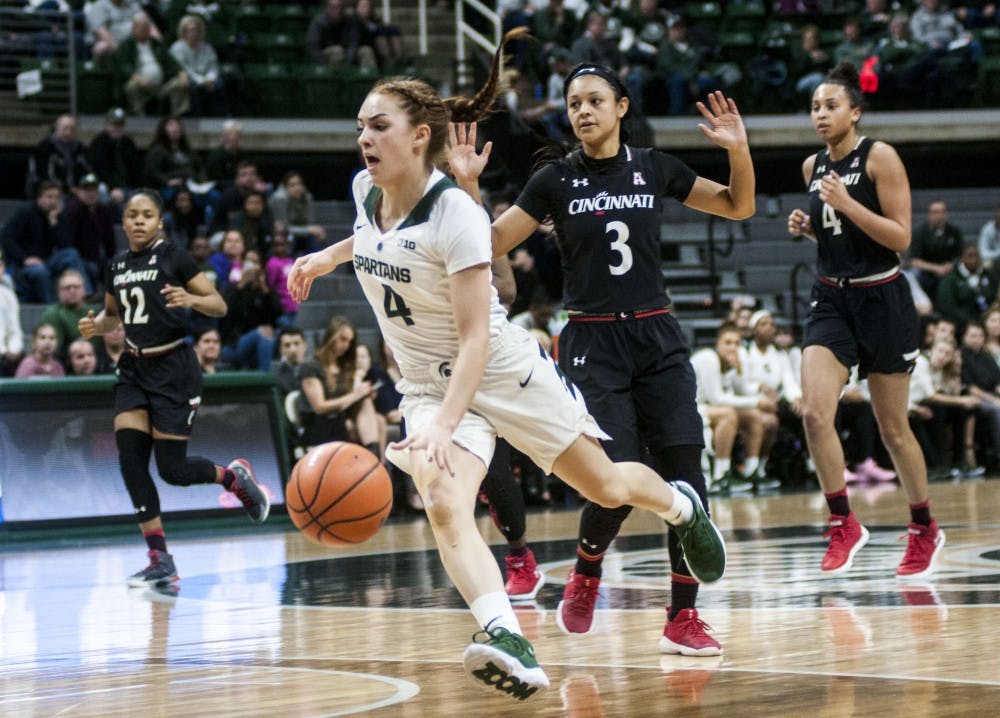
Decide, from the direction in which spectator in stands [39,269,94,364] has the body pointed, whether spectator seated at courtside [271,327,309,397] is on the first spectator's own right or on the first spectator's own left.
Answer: on the first spectator's own left

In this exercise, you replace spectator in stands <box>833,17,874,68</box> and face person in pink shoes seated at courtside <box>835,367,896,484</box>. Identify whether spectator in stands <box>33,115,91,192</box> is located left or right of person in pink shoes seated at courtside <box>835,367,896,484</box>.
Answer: right

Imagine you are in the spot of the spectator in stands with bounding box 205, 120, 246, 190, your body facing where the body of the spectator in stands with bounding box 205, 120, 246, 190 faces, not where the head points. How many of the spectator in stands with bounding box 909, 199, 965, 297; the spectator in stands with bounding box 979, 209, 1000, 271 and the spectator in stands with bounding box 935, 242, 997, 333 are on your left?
3

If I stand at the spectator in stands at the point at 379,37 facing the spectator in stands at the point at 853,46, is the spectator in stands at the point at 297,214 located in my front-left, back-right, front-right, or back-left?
back-right

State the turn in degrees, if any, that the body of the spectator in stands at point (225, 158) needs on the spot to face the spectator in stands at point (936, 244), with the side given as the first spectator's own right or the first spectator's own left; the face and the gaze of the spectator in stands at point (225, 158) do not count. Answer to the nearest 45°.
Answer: approximately 90° to the first spectator's own left

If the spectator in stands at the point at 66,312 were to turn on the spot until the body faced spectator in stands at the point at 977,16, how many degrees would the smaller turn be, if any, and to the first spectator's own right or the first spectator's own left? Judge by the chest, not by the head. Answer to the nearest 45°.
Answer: approximately 135° to the first spectator's own left

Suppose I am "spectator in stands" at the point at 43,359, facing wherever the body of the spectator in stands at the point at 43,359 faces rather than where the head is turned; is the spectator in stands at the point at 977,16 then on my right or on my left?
on my left

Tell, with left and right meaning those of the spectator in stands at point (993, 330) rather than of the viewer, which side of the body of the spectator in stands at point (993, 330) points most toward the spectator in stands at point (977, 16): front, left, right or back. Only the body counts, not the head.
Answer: back

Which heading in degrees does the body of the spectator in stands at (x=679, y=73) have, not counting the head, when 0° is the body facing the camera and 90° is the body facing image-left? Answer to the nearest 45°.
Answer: approximately 0°

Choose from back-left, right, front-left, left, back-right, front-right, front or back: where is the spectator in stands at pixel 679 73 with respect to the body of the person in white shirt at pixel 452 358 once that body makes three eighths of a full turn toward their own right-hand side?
front
